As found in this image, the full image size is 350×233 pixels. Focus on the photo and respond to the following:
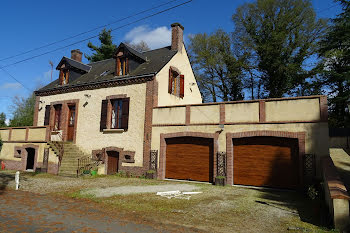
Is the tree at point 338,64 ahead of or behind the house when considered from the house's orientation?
behind

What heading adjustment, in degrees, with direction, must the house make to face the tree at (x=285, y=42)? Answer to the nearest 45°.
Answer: approximately 180°

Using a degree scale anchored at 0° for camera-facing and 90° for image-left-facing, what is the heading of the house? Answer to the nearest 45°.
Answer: approximately 45°

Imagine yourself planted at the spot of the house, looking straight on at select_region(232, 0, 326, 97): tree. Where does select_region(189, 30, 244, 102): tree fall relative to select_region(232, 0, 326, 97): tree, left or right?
left

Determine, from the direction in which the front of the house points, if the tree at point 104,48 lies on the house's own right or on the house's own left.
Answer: on the house's own right

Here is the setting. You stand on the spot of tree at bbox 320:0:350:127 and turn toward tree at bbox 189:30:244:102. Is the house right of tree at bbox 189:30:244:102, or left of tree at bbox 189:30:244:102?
left

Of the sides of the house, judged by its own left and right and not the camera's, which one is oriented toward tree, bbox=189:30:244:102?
back
